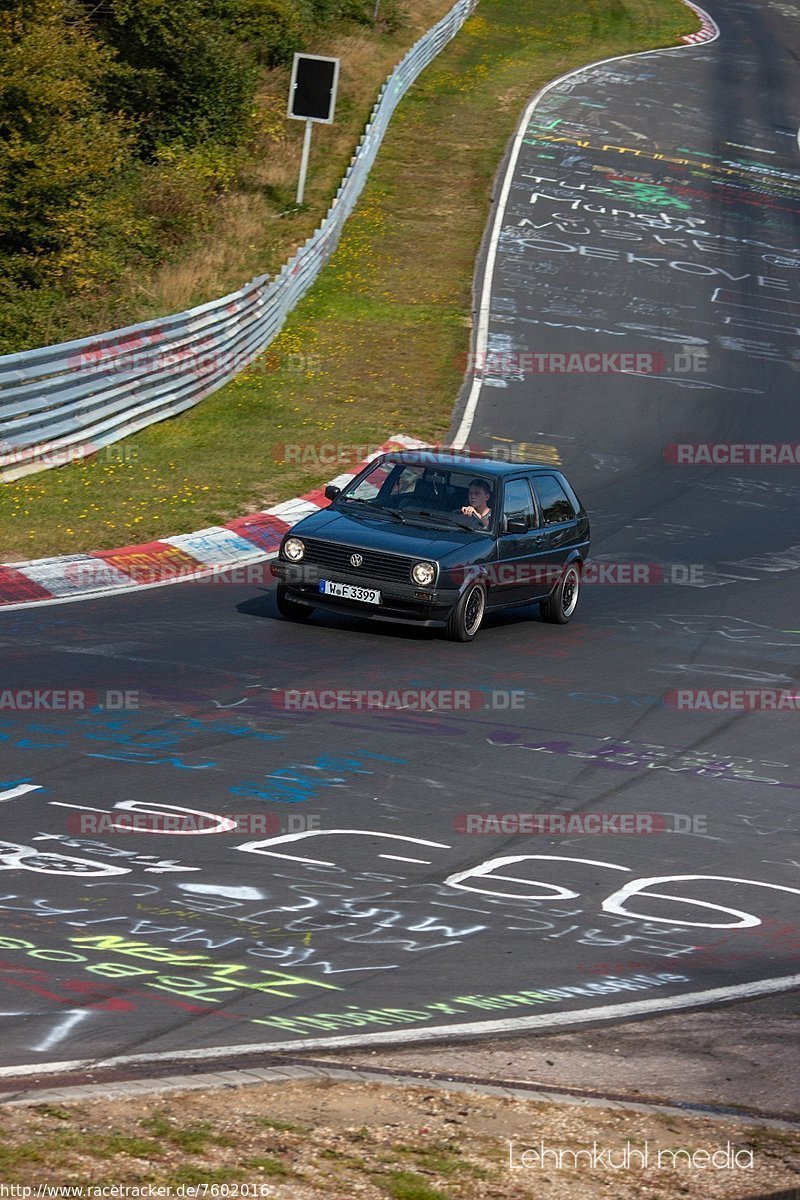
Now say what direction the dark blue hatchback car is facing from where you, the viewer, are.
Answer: facing the viewer and to the left of the viewer

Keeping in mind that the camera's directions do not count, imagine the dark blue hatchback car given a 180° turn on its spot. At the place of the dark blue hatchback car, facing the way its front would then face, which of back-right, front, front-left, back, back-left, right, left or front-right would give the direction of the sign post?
front-left

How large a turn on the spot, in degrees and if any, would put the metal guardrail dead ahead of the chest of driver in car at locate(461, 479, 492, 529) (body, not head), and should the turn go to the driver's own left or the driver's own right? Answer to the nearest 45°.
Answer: approximately 90° to the driver's own right

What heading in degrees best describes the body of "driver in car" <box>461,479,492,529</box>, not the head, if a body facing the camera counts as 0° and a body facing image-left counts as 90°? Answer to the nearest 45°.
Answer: approximately 45°

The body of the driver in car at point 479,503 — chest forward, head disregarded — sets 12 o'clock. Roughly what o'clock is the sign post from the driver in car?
The sign post is roughly at 4 o'clock from the driver in car.
